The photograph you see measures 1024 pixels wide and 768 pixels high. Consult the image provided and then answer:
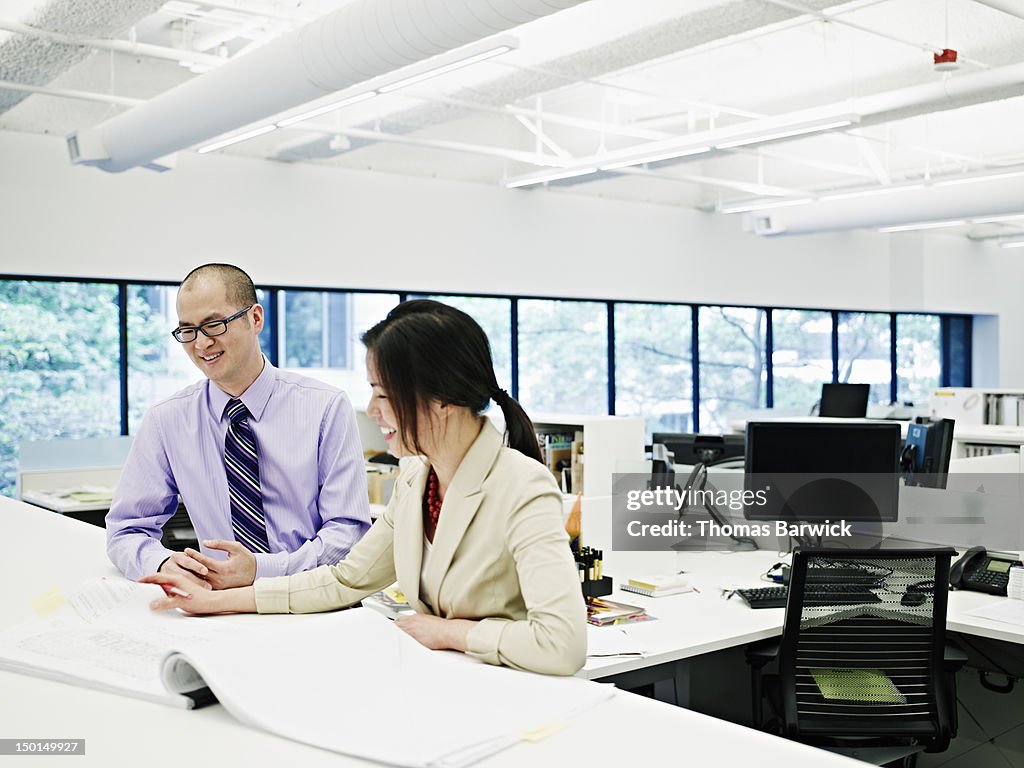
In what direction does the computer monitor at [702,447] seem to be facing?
away from the camera

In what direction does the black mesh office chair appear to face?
away from the camera

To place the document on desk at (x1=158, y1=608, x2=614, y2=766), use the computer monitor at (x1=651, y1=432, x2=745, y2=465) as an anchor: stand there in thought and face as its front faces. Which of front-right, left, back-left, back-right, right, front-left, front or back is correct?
back

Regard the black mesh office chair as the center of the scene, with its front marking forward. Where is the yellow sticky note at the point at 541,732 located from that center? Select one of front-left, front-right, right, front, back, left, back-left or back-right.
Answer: back

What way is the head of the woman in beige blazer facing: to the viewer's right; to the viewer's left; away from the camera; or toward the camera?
to the viewer's left

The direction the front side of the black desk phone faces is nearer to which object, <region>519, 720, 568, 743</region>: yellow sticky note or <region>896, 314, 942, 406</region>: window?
the yellow sticky note

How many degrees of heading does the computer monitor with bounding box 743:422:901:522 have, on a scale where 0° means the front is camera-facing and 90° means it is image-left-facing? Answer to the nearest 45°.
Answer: approximately 0°

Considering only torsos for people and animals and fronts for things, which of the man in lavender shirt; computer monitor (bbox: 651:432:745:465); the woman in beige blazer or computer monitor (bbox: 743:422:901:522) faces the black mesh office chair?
computer monitor (bbox: 743:422:901:522)

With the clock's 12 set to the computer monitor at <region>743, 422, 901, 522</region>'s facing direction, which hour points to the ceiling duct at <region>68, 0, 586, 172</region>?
The ceiling duct is roughly at 3 o'clock from the computer monitor.

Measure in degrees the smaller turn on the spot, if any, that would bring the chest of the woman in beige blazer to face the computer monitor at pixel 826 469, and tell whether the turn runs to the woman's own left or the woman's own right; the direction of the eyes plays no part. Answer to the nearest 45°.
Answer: approximately 180°
